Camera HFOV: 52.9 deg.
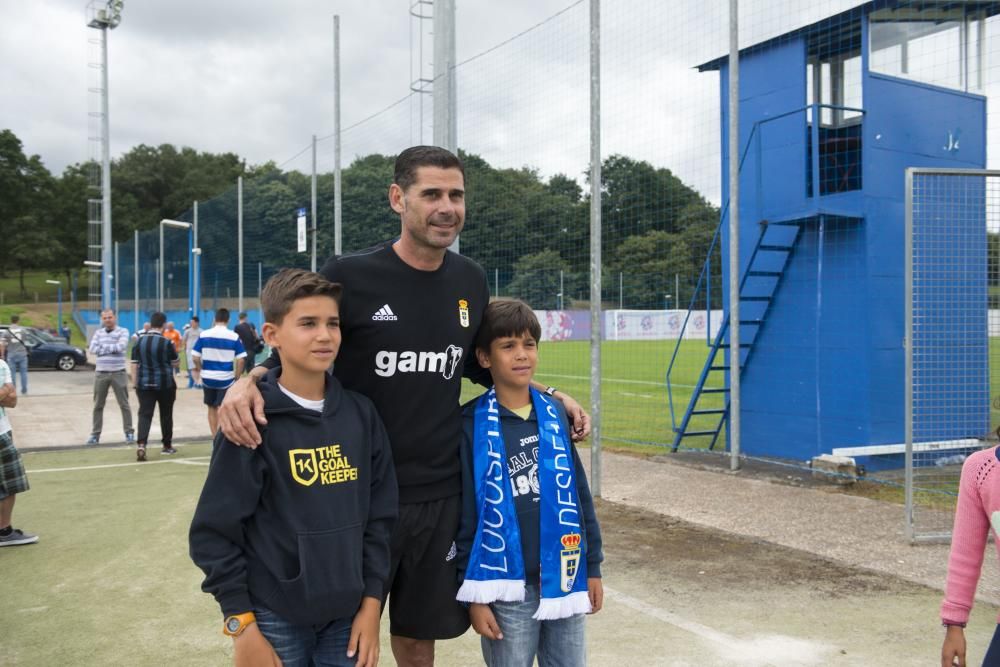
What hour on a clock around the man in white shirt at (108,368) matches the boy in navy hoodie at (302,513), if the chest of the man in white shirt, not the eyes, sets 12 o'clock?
The boy in navy hoodie is roughly at 12 o'clock from the man in white shirt.

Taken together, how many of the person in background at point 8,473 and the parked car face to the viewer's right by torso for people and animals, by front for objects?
2

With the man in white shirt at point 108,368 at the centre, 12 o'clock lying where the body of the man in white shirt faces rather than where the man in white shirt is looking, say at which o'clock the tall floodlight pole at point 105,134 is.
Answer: The tall floodlight pole is roughly at 6 o'clock from the man in white shirt.

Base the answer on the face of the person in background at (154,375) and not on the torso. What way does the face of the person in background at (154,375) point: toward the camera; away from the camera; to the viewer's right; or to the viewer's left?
away from the camera

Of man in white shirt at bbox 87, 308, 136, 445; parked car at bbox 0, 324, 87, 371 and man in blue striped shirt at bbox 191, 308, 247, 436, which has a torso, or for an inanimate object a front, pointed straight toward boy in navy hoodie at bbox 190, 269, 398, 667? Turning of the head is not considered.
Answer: the man in white shirt

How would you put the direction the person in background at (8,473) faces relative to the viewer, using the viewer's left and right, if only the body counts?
facing to the right of the viewer

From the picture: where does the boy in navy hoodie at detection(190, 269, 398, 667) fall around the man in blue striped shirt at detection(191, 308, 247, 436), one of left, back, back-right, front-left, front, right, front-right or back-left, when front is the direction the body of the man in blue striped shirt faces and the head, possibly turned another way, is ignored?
back

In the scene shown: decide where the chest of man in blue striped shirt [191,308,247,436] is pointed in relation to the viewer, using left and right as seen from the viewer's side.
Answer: facing away from the viewer

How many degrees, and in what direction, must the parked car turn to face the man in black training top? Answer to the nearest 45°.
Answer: approximately 90° to its right

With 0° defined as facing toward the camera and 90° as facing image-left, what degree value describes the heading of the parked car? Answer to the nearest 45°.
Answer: approximately 270°

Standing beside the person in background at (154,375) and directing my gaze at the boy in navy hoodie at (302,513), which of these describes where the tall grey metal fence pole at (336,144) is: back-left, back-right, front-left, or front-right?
back-left
